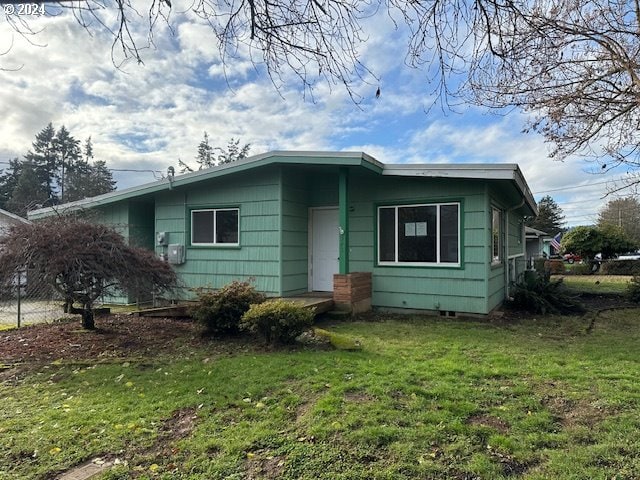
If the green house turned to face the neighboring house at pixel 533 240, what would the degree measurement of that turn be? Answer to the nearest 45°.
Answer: approximately 135° to its left

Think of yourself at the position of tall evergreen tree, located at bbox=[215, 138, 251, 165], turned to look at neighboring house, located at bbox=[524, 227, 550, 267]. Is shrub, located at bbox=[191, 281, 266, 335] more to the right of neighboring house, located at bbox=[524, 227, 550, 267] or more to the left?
right

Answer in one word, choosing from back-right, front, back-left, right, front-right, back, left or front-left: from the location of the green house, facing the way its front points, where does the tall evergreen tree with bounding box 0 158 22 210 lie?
back-right

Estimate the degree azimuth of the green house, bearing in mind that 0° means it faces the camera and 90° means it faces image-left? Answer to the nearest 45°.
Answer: approximately 0°

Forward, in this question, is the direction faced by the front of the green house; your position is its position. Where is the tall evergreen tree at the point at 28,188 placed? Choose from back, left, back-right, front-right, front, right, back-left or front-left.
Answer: back-right

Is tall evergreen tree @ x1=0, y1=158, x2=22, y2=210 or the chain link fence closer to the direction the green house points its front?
the chain link fence

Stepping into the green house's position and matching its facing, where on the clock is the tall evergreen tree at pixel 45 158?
The tall evergreen tree is roughly at 5 o'clock from the green house.

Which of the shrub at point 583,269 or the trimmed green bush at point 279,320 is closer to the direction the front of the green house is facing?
the trimmed green bush

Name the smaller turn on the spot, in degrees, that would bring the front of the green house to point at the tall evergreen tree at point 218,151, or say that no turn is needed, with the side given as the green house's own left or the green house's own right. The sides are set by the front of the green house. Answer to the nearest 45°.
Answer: approximately 180°

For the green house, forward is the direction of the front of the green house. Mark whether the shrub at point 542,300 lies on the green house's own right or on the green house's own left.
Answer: on the green house's own left
